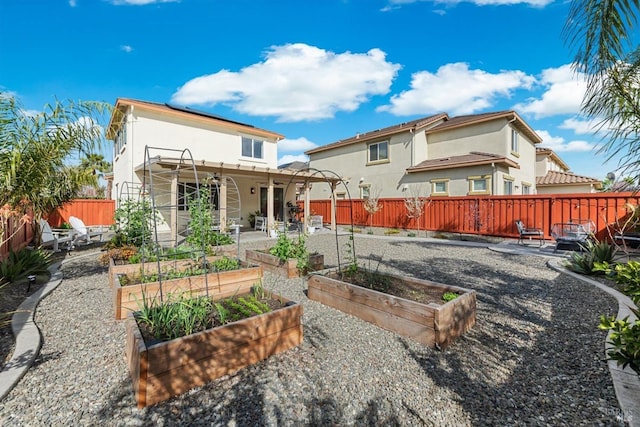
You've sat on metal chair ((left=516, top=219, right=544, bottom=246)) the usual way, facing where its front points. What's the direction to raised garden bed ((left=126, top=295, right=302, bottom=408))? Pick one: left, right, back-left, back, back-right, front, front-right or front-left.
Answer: right

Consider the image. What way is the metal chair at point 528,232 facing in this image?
to the viewer's right

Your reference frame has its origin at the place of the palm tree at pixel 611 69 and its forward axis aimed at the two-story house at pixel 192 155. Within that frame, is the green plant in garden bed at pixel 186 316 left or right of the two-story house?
left

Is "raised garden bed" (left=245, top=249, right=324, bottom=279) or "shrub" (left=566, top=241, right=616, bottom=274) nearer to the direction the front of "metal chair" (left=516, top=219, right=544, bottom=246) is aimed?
the shrub

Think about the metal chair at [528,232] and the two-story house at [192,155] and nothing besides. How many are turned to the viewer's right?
1
